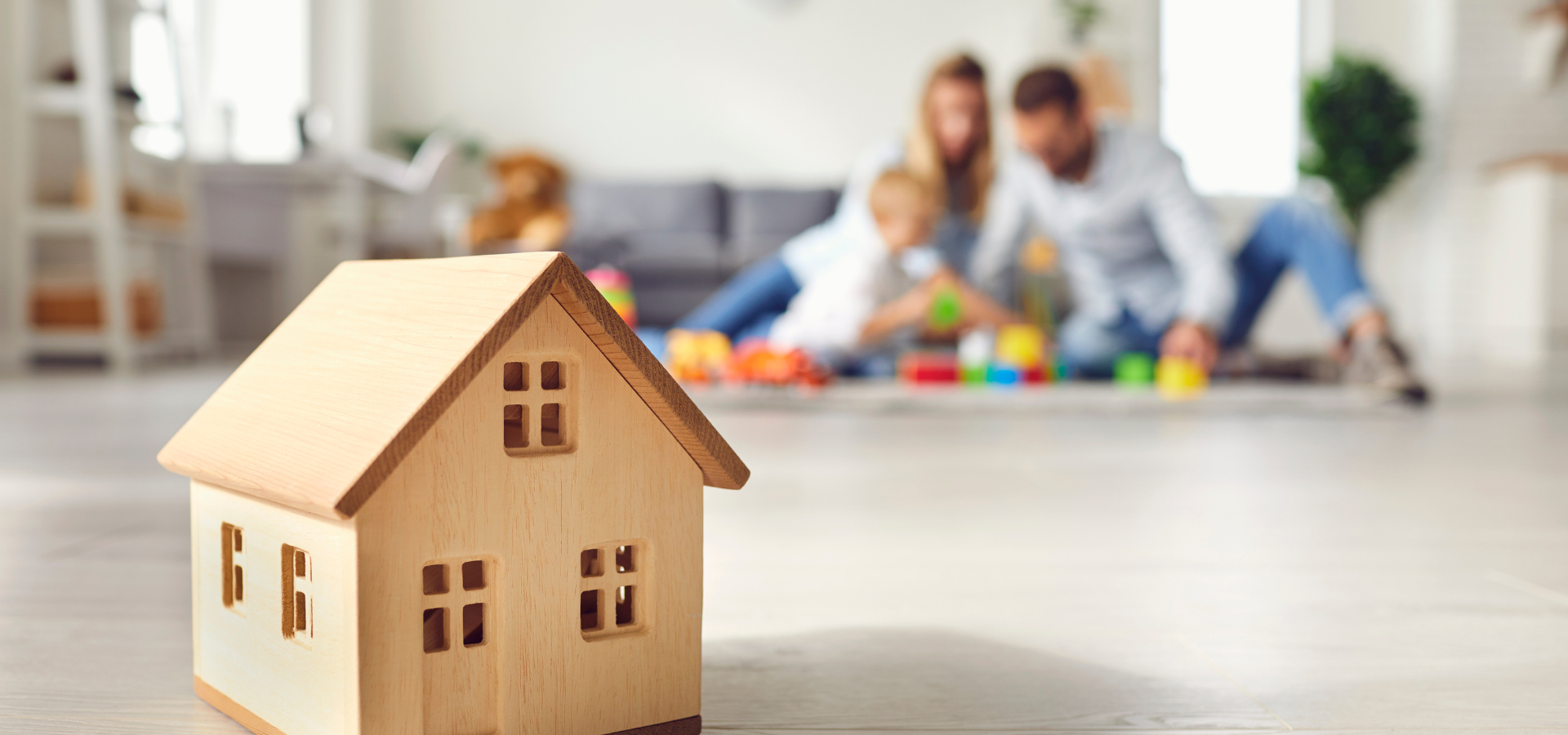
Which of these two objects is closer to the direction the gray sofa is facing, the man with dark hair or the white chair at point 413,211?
the man with dark hair

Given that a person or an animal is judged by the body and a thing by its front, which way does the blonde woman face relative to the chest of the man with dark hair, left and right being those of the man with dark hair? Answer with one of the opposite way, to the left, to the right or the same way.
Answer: to the left

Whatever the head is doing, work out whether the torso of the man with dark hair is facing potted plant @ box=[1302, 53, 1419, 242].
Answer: no

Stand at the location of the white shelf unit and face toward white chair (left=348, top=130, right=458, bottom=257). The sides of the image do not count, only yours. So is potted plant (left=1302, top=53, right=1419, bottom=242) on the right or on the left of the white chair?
right

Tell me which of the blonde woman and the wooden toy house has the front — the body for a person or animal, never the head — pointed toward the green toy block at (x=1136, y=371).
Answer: the blonde woman

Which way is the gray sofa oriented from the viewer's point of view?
toward the camera

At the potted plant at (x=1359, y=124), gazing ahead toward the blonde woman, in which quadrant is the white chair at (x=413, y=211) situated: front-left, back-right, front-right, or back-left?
front-right

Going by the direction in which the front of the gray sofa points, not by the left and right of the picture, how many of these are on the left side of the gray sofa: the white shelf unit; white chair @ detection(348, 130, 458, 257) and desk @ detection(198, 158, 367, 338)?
0

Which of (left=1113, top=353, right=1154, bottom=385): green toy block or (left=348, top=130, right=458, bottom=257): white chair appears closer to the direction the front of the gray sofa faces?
the green toy block

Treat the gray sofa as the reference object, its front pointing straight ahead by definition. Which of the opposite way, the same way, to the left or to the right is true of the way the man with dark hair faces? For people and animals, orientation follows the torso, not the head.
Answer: to the right

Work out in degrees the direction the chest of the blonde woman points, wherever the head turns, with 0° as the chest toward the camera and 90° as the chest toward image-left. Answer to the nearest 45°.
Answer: approximately 315°

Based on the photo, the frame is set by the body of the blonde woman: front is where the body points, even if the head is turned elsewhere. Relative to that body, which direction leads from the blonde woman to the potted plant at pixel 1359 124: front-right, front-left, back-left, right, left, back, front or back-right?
left

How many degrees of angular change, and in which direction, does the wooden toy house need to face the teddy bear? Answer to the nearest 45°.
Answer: approximately 135° to its left

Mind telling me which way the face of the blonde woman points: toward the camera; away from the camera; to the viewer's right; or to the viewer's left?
toward the camera

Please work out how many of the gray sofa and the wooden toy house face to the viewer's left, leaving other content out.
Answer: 0

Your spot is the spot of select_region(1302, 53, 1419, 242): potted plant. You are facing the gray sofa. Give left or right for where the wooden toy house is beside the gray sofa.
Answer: left

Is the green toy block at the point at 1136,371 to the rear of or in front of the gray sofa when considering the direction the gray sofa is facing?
in front
